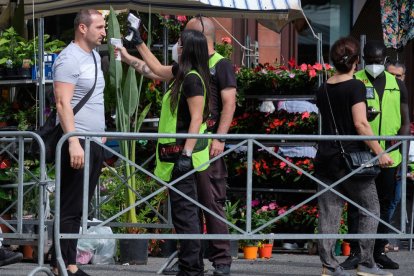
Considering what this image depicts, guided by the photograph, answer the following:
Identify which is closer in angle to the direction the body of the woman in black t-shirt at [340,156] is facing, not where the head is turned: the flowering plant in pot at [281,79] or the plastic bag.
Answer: the flowering plant in pot

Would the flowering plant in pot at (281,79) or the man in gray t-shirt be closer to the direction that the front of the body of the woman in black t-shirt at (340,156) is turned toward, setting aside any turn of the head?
the flowering plant in pot

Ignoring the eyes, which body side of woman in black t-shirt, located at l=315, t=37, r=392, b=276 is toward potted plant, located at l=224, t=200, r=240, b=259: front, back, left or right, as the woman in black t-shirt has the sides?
left

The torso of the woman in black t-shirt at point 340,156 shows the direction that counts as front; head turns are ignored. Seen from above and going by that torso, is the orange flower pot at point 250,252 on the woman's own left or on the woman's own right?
on the woman's own left

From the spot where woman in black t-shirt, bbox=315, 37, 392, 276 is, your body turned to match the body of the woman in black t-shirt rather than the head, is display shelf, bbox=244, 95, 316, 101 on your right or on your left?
on your left

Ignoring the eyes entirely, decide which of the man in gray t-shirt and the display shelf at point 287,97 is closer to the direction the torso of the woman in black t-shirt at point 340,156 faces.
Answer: the display shelf

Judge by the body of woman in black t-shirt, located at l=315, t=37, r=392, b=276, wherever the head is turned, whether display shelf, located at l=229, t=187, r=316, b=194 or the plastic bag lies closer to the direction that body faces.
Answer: the display shelf

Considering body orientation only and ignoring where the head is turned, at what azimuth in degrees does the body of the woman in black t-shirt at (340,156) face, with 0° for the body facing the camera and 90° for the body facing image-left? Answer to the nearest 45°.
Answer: approximately 225°

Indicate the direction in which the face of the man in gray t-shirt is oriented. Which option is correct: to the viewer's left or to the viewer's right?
to the viewer's right
